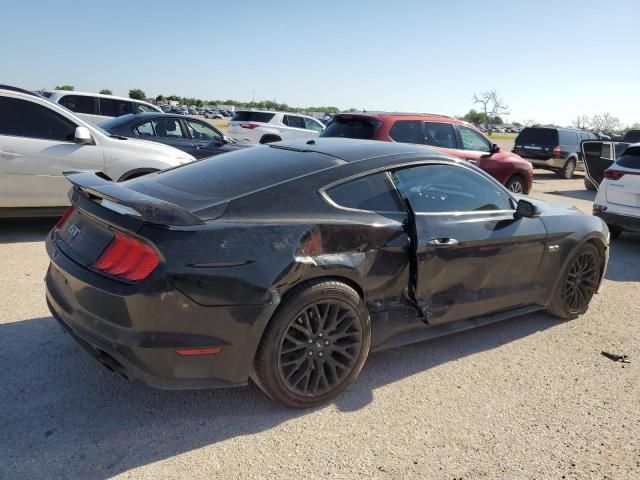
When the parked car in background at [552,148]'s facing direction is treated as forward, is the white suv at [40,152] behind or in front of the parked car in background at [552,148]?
behind

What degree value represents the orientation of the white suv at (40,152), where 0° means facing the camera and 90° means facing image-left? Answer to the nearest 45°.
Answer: approximately 270°

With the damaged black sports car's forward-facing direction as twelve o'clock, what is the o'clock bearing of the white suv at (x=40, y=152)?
The white suv is roughly at 9 o'clock from the damaged black sports car.

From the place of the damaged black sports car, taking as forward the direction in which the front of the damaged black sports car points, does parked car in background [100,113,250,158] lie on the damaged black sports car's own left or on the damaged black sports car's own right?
on the damaged black sports car's own left

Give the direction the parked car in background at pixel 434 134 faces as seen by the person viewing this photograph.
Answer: facing away from the viewer and to the right of the viewer

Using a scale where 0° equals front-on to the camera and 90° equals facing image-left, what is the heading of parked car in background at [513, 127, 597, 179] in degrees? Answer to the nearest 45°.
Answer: approximately 225°

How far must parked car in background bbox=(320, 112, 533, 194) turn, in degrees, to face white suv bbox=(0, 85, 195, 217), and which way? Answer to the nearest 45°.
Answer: approximately 180°

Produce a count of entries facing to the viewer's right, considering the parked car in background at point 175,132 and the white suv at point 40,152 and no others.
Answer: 2

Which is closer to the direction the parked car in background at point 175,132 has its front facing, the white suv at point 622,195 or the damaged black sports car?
the white suv

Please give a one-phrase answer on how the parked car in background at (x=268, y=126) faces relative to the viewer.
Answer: facing away from the viewer and to the right of the viewer

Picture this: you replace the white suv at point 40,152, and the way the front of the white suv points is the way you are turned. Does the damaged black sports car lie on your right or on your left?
on your right
